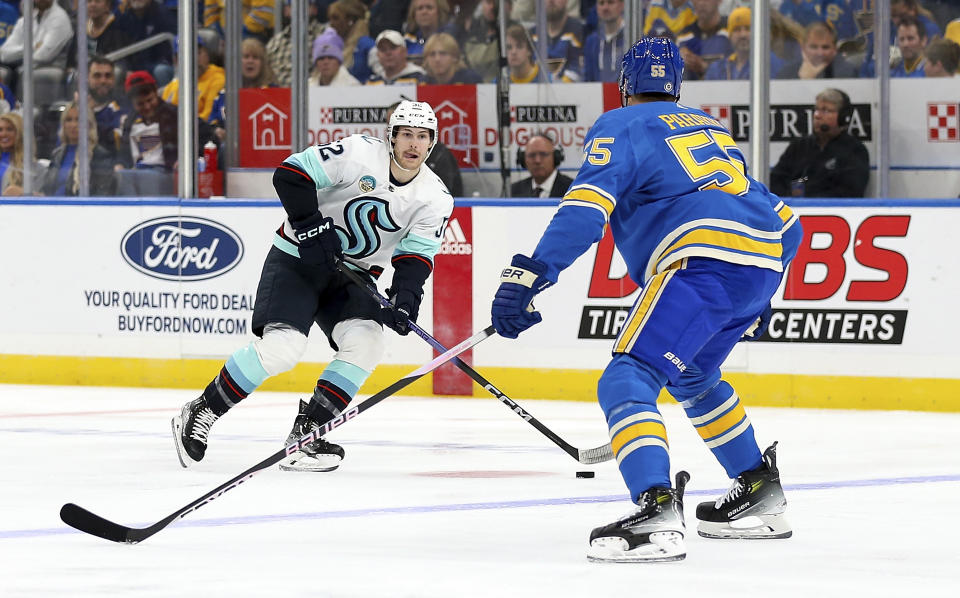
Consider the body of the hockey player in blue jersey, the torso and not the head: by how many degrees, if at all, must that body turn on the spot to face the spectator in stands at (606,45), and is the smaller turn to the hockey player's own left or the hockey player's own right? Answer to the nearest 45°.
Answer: approximately 45° to the hockey player's own right

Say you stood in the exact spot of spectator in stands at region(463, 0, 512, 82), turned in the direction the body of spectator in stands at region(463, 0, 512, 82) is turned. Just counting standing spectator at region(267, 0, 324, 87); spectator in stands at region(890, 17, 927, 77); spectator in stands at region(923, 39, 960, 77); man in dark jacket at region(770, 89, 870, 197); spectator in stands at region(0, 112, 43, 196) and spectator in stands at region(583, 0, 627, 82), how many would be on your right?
2

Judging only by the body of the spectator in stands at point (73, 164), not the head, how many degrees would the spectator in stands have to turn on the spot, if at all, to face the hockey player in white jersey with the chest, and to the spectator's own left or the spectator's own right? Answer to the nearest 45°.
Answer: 0° — they already face them

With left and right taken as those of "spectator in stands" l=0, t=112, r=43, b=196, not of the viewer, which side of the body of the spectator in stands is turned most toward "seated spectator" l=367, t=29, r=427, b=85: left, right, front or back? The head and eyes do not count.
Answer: left
